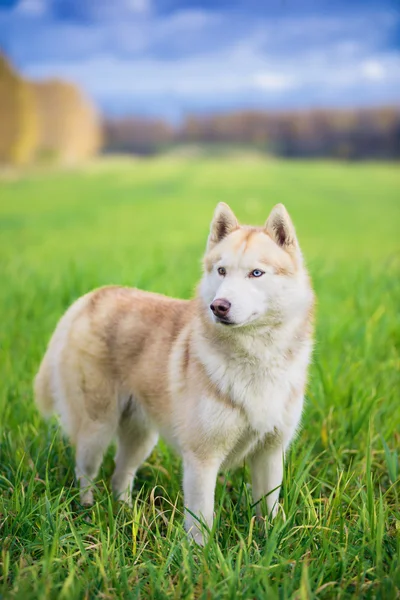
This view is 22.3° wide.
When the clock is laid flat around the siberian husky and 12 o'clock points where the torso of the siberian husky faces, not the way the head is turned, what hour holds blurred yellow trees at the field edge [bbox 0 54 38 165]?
The blurred yellow trees at the field edge is roughly at 7 o'clock from the siberian husky.

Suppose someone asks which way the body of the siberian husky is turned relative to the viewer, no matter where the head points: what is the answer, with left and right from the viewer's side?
facing the viewer and to the right of the viewer
